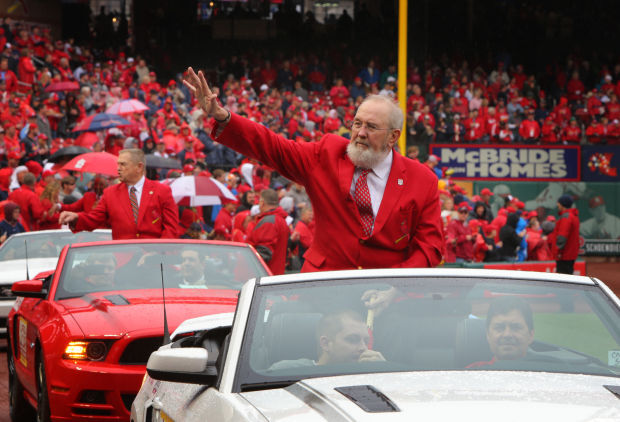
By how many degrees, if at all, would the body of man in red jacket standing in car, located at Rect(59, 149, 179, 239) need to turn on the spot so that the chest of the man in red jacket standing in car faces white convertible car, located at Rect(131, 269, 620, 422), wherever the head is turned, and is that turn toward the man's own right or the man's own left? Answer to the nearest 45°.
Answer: approximately 45° to the man's own left

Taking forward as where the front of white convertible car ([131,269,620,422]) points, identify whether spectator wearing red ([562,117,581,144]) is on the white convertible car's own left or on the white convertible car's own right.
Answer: on the white convertible car's own left

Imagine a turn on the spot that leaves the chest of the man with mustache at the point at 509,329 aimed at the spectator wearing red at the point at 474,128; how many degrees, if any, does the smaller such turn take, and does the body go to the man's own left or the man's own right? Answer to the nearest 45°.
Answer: approximately 180°

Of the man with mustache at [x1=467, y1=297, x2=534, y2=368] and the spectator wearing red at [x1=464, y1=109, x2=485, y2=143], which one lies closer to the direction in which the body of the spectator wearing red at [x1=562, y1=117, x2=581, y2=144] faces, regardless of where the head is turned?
the man with mustache

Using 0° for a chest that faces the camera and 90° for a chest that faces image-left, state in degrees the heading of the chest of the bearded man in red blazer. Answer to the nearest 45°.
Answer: approximately 45°

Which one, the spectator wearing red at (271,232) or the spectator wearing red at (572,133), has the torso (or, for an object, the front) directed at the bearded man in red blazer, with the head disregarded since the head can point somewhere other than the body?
the spectator wearing red at (572,133)
